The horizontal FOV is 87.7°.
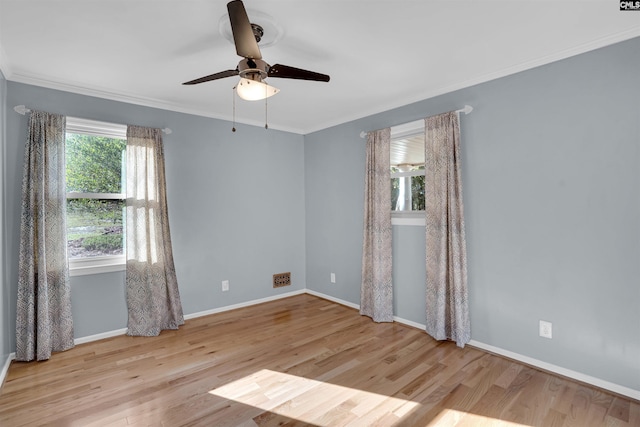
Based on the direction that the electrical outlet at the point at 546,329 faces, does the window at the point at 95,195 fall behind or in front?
in front

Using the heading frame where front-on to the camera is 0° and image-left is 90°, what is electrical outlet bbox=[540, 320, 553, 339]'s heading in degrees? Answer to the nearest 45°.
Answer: approximately 45°

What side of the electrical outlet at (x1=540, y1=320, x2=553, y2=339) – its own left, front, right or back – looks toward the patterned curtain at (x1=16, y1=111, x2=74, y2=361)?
front

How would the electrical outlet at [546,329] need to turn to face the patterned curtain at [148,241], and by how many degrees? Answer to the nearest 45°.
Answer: approximately 45° to its right

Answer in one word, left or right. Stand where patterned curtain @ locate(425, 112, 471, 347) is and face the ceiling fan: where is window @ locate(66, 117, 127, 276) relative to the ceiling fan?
right

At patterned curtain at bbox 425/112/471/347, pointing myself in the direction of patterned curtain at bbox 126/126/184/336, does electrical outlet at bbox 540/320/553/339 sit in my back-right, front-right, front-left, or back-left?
back-left

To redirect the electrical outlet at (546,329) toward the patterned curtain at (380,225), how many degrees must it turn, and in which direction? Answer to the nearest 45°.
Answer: approximately 45° to its right

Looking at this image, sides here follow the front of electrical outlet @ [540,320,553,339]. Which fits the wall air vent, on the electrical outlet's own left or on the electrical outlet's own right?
on the electrical outlet's own right
